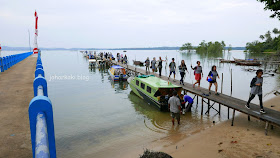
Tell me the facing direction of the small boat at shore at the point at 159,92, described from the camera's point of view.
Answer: facing away from the viewer and to the left of the viewer
